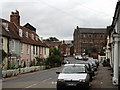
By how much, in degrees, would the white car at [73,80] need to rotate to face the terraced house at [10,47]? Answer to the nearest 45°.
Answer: approximately 180°

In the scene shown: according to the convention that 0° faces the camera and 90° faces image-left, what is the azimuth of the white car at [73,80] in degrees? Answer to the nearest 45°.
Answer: approximately 0°
